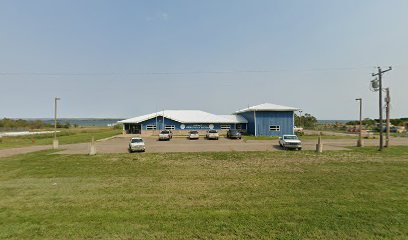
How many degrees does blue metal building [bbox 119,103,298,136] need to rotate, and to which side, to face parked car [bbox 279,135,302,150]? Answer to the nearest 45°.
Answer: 0° — it already faces it

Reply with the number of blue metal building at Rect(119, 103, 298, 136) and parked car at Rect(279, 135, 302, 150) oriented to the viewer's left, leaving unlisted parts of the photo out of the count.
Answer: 0

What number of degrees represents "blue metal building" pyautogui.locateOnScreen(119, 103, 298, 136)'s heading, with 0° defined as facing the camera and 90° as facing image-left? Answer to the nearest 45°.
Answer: approximately 0°

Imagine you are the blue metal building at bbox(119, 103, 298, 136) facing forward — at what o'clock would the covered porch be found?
The covered porch is roughly at 3 o'clock from the blue metal building.

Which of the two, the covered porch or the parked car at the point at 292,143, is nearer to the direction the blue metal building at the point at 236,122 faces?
the parked car

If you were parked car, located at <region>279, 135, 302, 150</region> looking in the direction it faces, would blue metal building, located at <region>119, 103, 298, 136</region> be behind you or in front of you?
behind

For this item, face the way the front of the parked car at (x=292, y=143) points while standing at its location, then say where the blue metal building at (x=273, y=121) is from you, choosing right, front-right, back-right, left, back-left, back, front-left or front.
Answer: back-left
